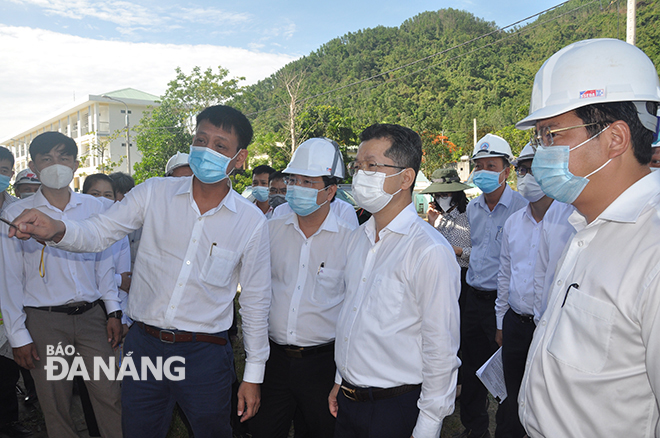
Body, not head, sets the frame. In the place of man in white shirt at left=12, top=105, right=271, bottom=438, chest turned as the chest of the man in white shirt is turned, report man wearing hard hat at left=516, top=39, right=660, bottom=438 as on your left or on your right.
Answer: on your left

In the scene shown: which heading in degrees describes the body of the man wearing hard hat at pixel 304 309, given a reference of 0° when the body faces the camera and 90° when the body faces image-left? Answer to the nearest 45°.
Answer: approximately 45°

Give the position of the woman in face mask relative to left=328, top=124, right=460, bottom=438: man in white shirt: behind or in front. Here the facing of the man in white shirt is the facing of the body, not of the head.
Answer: behind

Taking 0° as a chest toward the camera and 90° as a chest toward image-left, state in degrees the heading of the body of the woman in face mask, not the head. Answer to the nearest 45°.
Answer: approximately 45°

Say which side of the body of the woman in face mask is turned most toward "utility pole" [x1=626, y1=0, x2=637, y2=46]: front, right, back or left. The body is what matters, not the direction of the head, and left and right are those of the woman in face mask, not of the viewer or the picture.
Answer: back

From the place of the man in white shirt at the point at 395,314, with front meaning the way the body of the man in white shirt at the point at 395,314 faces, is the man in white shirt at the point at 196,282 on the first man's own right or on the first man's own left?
on the first man's own right

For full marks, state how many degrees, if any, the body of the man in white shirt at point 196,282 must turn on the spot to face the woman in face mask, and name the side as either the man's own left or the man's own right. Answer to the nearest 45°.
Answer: approximately 180°

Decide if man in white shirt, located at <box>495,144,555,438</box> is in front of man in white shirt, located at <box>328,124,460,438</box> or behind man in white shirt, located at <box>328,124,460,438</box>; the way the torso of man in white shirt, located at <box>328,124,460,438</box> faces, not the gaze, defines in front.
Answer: behind

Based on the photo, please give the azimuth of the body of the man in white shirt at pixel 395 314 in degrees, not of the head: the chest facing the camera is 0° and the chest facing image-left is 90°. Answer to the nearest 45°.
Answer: approximately 45°

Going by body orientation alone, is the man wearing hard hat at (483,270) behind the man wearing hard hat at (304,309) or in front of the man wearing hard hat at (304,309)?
behind
